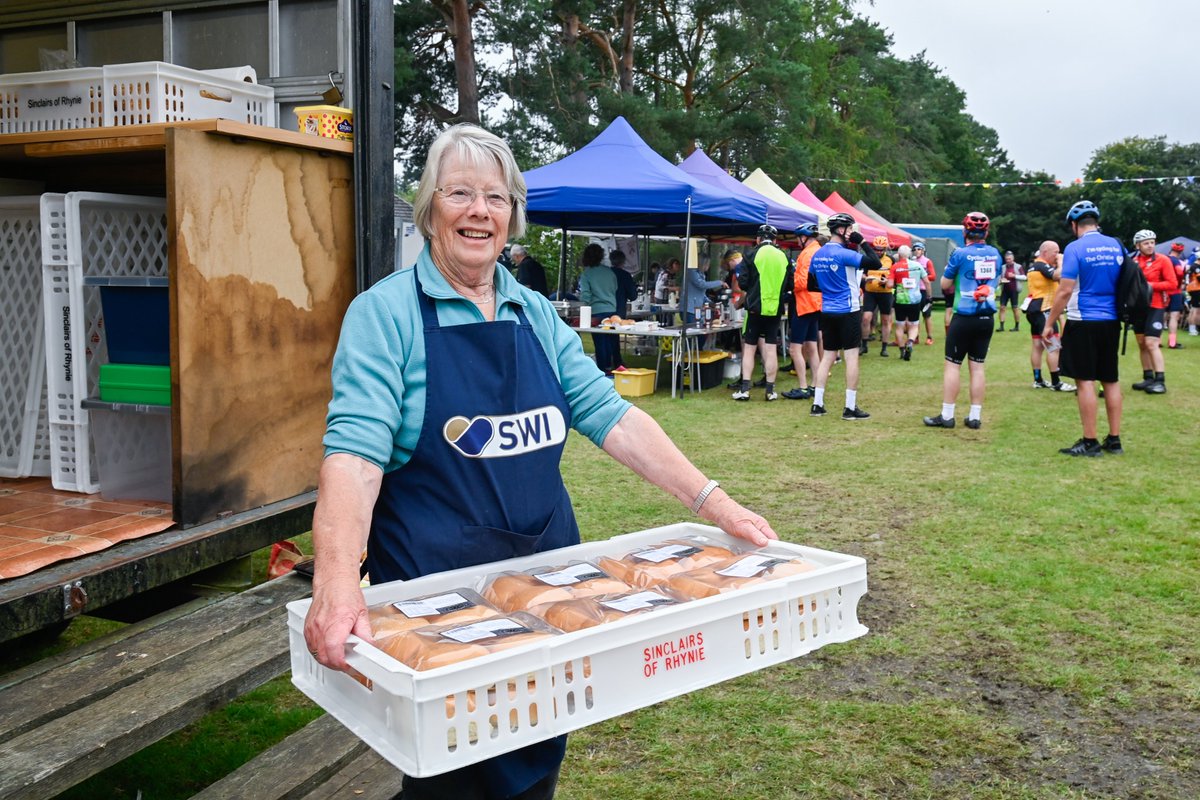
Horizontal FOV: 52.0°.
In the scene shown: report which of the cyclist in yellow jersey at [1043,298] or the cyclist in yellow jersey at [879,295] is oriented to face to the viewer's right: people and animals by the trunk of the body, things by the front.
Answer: the cyclist in yellow jersey at [1043,298]

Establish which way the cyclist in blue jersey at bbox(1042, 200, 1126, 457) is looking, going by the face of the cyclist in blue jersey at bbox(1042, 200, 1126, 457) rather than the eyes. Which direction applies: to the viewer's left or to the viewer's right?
to the viewer's left

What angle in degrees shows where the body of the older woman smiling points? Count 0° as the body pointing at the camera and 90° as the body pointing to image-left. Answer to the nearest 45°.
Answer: approximately 315°

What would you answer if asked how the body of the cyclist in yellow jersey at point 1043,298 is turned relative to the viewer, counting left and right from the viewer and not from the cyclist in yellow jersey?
facing to the right of the viewer

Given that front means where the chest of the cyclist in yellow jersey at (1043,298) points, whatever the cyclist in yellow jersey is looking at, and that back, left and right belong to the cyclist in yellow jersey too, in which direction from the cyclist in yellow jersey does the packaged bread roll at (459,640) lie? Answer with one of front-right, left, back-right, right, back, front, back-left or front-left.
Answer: right

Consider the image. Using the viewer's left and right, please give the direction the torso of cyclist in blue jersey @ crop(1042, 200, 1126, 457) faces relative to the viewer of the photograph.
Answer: facing away from the viewer and to the left of the viewer

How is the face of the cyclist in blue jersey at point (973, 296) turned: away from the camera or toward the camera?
away from the camera

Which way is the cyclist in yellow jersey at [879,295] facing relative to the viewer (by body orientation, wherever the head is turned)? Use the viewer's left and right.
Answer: facing the viewer

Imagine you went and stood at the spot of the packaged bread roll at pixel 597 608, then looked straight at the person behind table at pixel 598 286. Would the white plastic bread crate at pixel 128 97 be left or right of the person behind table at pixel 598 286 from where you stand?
left

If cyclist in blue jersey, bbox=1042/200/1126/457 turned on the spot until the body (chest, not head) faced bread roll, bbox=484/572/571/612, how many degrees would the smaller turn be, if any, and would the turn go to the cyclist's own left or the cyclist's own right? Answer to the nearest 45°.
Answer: approximately 135° to the cyclist's own left

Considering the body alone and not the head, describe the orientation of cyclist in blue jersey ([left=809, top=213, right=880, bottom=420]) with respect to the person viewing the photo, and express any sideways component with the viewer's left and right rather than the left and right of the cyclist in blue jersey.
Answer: facing away from the viewer and to the right of the viewer
